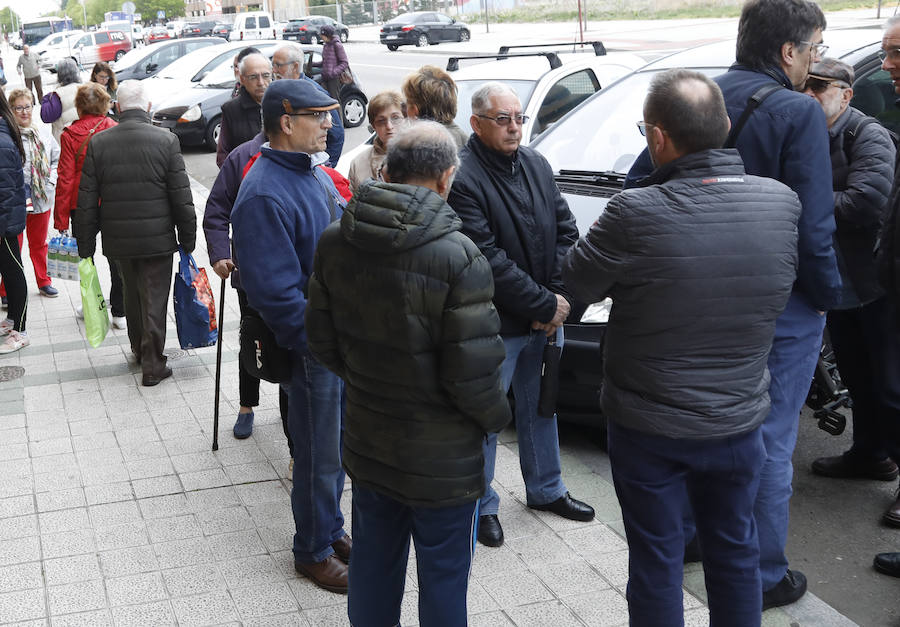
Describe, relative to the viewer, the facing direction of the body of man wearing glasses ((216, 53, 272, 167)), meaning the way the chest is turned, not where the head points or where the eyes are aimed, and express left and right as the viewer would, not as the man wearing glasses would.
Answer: facing the viewer and to the right of the viewer

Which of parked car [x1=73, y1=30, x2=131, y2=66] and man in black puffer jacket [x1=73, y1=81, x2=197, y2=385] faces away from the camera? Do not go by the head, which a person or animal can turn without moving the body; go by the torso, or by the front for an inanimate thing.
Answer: the man in black puffer jacket

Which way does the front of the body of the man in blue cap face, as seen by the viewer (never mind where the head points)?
to the viewer's right

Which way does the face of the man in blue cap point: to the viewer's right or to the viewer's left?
to the viewer's right

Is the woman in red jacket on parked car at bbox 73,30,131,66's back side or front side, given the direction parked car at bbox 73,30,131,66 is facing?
on the front side

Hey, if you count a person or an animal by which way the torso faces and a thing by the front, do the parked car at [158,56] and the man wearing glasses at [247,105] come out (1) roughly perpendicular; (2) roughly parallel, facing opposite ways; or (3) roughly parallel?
roughly perpendicular

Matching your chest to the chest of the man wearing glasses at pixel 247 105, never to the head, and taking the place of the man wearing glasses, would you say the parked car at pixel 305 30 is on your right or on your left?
on your left

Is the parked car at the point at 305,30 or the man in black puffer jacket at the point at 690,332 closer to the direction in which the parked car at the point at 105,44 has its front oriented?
the man in black puffer jacket

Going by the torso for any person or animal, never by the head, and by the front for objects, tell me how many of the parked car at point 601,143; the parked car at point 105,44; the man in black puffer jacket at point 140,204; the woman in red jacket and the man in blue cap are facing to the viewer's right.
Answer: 1

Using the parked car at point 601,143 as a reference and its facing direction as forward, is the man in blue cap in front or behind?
in front

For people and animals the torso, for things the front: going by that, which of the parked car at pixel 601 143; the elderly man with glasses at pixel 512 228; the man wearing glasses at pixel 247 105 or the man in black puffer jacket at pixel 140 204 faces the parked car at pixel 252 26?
the man in black puffer jacket

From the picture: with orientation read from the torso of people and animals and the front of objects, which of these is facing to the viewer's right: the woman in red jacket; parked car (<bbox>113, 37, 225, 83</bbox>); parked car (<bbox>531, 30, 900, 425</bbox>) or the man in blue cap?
the man in blue cap

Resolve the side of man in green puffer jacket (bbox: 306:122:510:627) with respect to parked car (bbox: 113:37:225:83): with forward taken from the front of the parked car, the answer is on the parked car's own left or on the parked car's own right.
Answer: on the parked car's own left

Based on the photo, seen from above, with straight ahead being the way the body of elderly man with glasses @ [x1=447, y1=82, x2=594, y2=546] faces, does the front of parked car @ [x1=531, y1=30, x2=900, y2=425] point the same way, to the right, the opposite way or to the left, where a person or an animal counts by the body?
to the right
